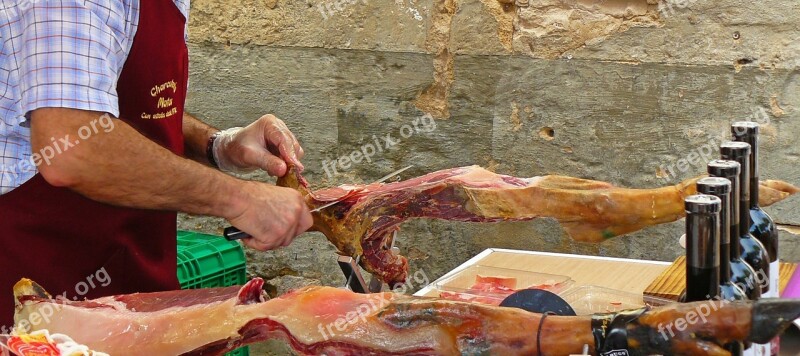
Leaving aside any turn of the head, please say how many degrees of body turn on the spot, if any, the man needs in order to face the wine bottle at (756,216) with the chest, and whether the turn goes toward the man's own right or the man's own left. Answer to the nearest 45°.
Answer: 0° — they already face it

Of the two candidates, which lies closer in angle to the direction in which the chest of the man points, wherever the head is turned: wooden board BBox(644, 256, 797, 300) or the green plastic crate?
the wooden board

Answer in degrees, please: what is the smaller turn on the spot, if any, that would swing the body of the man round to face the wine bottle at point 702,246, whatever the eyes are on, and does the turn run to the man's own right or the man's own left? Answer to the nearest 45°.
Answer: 0° — they already face it

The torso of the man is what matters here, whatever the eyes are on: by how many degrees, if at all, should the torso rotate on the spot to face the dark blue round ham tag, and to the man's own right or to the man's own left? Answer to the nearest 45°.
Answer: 0° — they already face it

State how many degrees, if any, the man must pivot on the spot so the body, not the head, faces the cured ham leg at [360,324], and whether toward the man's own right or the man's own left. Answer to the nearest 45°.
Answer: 0° — they already face it

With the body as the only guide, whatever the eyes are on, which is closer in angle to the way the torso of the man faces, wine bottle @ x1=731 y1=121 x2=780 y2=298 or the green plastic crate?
the wine bottle

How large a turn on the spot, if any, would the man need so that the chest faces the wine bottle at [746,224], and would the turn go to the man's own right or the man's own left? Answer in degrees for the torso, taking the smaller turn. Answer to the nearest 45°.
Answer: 0° — they already face it

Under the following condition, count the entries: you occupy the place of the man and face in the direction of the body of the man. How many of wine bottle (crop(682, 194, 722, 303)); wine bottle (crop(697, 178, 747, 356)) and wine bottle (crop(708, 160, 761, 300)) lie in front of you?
3

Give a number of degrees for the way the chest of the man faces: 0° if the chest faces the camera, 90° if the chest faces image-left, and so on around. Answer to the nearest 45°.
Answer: approximately 315°
